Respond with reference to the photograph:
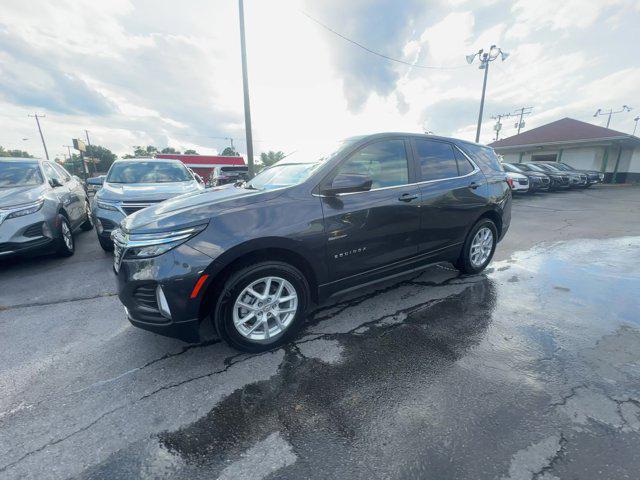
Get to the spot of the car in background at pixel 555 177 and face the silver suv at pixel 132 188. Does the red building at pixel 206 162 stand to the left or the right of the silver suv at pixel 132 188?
right

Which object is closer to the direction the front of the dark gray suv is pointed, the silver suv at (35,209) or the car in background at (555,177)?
the silver suv

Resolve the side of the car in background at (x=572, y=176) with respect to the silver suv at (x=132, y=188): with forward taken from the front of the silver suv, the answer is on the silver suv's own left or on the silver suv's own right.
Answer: on the silver suv's own left

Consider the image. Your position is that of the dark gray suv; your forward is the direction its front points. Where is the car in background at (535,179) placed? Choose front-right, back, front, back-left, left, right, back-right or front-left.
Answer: back

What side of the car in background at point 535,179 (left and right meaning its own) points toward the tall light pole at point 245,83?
right

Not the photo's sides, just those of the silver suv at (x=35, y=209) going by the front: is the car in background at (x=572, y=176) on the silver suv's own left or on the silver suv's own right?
on the silver suv's own left

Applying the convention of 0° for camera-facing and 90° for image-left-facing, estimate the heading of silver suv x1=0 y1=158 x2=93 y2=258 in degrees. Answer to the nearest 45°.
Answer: approximately 45°

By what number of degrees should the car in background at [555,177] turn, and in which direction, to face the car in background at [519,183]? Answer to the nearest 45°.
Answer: approximately 45° to its right
